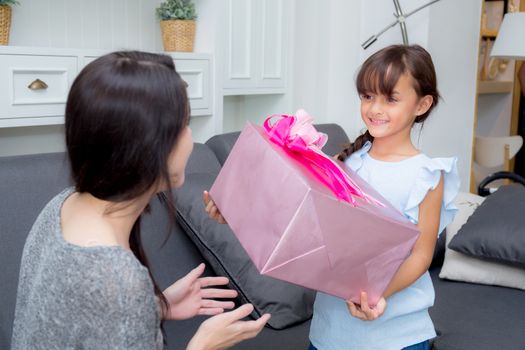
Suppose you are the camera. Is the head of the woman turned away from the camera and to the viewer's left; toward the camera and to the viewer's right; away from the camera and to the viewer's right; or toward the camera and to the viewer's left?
away from the camera and to the viewer's right

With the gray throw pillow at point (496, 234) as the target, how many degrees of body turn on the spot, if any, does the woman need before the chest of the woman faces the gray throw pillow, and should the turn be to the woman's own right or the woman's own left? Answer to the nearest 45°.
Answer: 0° — they already face it

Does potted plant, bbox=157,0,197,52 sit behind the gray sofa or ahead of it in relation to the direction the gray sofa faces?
behind

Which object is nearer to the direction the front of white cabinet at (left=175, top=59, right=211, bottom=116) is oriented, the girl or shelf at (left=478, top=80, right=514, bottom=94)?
the girl

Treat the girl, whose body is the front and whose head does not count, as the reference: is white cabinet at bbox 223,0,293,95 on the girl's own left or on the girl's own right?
on the girl's own right

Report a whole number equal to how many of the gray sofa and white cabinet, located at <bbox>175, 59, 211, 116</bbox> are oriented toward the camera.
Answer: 2
